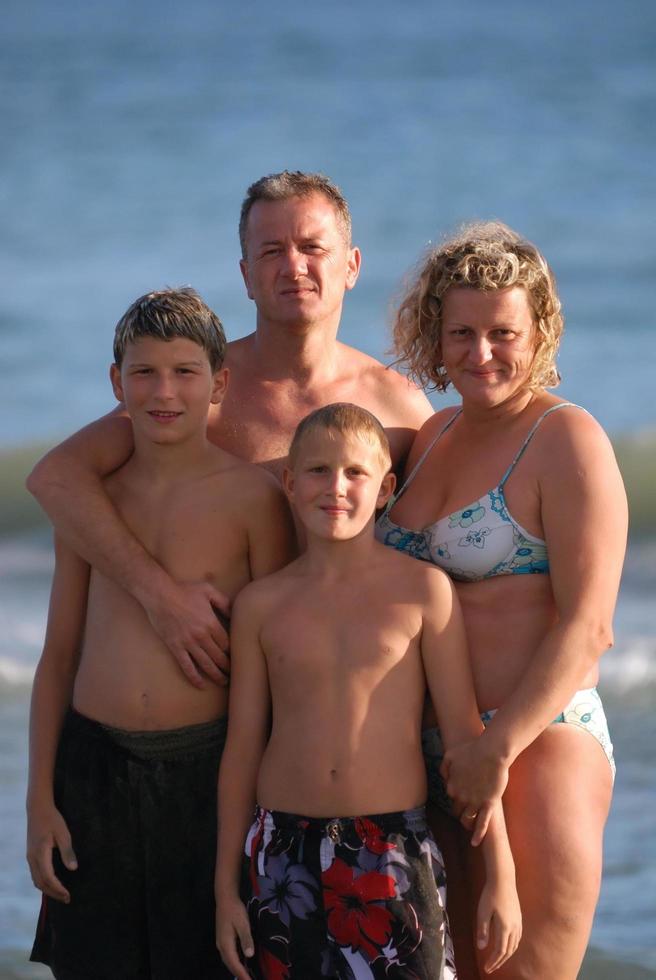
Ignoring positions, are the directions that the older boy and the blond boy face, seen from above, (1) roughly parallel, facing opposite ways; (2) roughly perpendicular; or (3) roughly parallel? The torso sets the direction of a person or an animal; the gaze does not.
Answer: roughly parallel

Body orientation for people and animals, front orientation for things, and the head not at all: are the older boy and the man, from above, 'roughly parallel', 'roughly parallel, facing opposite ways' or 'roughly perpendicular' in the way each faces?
roughly parallel

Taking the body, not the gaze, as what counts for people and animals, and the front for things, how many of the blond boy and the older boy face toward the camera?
2

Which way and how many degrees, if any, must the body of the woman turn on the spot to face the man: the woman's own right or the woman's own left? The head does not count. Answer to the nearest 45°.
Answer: approximately 90° to the woman's own right

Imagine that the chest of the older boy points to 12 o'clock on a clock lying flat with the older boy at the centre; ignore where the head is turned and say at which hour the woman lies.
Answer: The woman is roughly at 10 o'clock from the older boy.

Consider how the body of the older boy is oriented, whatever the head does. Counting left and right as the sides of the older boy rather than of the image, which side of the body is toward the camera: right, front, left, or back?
front

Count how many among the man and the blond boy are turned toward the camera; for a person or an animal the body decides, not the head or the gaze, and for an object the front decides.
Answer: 2

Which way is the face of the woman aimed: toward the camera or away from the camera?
toward the camera

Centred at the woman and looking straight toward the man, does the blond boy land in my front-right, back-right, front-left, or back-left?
front-left

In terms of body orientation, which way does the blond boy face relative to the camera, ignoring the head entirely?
toward the camera

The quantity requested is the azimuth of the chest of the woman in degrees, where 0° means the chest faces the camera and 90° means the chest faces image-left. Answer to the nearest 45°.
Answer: approximately 45°

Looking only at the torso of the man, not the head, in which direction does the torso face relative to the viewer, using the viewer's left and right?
facing the viewer

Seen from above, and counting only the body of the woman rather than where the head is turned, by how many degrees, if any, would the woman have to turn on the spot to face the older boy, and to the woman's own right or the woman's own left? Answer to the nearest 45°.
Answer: approximately 45° to the woman's own right
